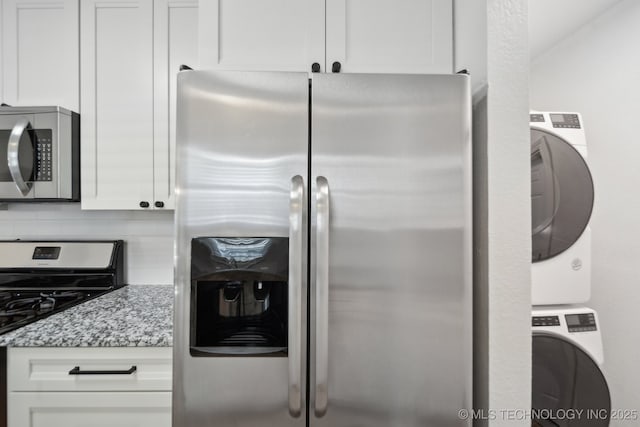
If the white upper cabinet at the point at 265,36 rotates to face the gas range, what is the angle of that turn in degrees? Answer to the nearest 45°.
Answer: approximately 135° to its right

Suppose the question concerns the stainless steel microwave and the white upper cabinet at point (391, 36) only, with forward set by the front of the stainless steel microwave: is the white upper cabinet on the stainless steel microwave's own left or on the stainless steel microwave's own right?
on the stainless steel microwave's own left

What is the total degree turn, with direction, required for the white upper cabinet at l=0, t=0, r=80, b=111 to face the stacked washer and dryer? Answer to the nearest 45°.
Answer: approximately 45° to its left

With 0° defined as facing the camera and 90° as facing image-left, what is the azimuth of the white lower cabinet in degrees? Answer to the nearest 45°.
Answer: approximately 0°

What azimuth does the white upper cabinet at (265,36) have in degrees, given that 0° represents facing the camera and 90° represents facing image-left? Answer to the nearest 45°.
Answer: approximately 0°

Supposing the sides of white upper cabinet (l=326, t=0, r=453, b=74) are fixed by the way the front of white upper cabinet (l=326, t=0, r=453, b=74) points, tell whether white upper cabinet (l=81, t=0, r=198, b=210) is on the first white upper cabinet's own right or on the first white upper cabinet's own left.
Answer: on the first white upper cabinet's own right
